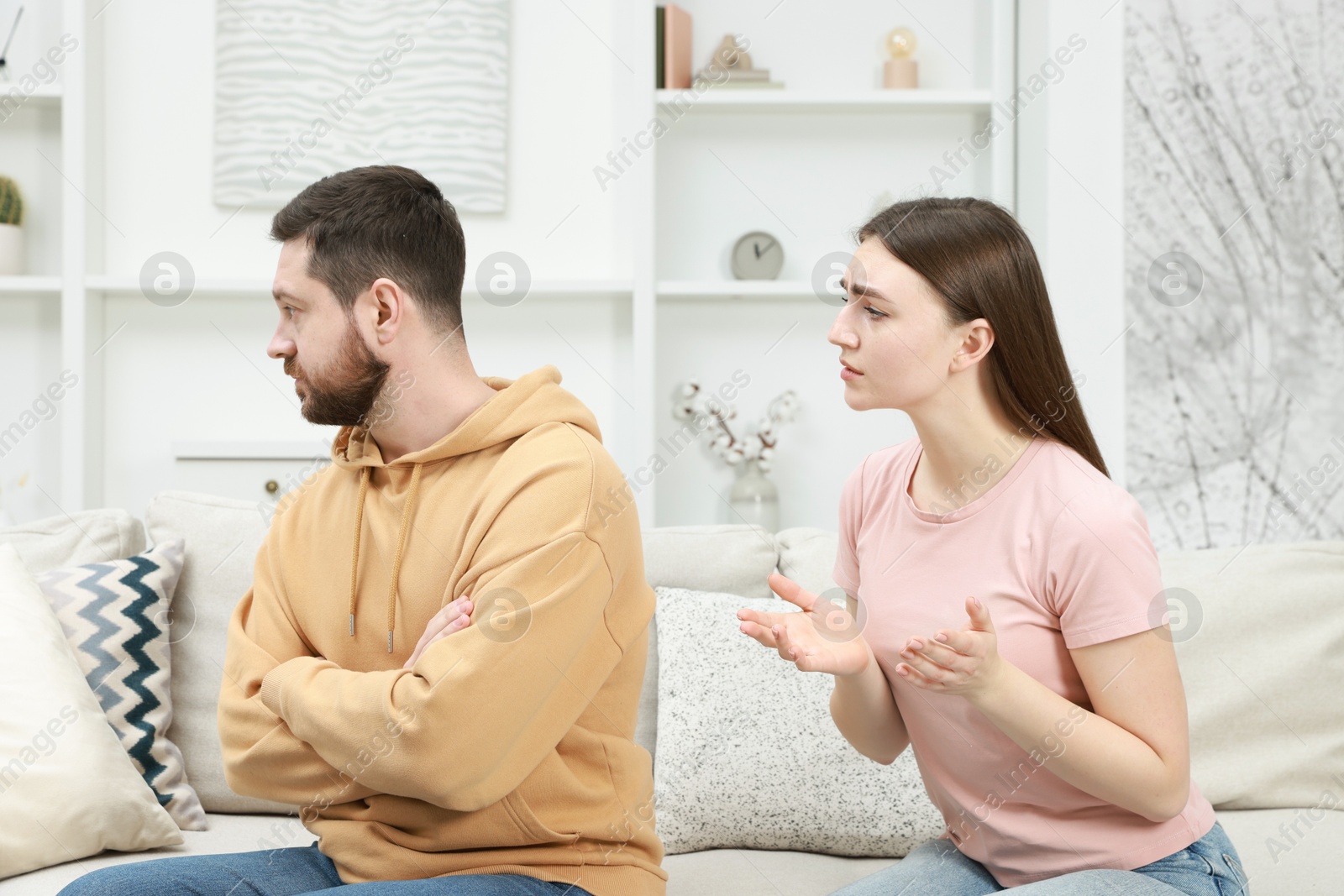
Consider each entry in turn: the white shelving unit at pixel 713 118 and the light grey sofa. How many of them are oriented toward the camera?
2

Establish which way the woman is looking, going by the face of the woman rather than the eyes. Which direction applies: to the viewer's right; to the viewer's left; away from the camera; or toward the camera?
to the viewer's left

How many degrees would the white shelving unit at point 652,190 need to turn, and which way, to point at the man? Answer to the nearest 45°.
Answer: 0° — it already faces them

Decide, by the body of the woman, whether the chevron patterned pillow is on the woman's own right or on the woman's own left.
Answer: on the woman's own right

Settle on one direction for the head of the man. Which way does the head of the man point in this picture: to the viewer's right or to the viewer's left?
to the viewer's left

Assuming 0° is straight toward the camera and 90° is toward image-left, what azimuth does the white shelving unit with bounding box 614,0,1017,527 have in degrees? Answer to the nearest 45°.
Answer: approximately 0°
